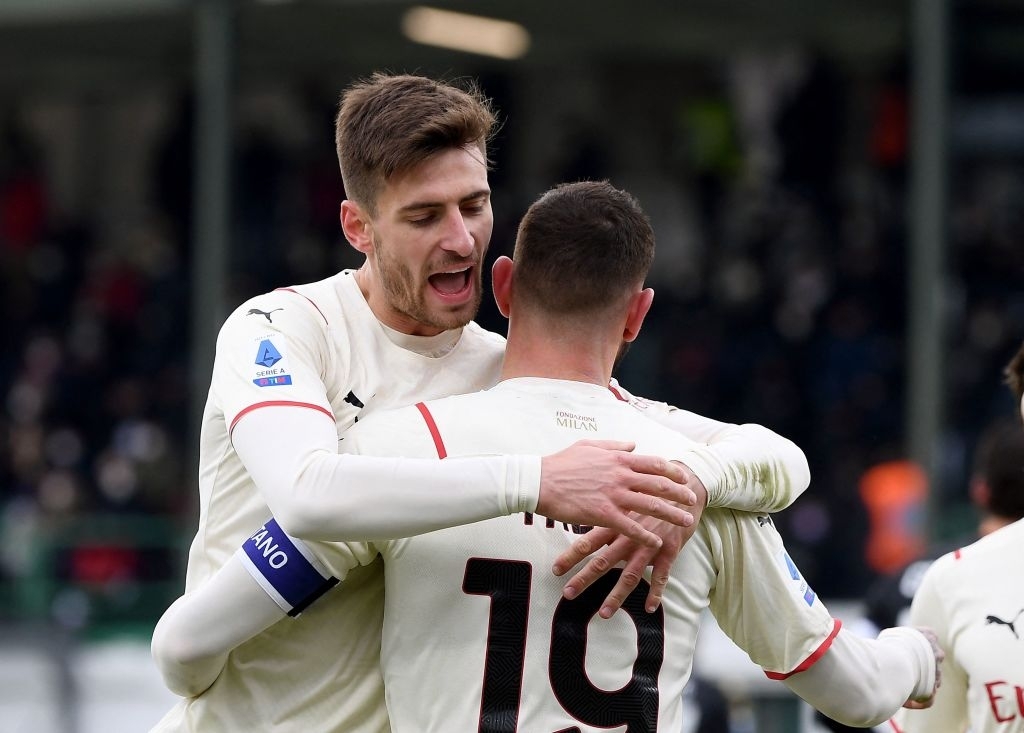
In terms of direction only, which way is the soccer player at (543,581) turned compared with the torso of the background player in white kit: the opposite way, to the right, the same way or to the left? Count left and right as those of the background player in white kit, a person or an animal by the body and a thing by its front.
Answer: the opposite way

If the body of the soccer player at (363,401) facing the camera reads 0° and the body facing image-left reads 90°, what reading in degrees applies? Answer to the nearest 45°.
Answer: approximately 315°

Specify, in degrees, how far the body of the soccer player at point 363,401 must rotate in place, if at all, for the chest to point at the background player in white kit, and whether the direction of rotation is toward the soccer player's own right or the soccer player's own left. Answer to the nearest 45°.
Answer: approximately 45° to the soccer player's own left

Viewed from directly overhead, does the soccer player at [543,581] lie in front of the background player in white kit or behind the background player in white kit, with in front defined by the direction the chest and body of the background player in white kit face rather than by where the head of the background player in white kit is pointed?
in front

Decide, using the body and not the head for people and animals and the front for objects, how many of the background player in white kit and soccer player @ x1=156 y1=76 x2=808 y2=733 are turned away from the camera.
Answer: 0

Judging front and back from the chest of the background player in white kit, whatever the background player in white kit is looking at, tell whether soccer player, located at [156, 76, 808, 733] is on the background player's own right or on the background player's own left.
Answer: on the background player's own right

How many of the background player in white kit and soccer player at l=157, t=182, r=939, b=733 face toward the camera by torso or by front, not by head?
1

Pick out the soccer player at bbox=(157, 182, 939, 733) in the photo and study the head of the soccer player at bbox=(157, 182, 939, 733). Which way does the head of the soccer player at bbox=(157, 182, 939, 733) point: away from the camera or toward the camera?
away from the camera

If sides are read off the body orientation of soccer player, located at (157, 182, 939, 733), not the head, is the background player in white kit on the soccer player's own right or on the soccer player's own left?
on the soccer player's own right

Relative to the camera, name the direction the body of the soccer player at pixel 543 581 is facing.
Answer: away from the camera
